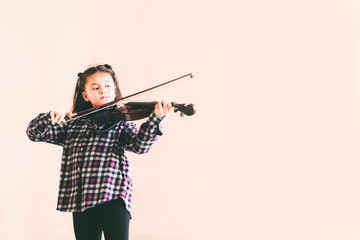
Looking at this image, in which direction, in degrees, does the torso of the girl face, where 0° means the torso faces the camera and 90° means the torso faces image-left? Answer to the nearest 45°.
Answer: approximately 0°
